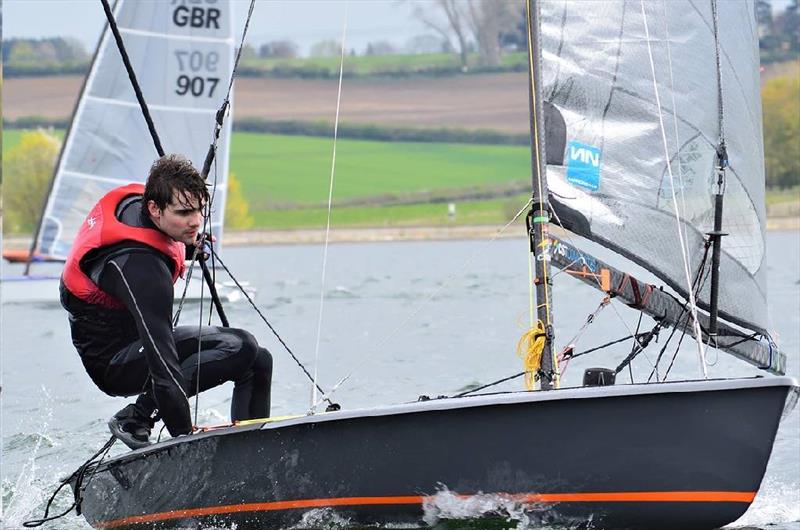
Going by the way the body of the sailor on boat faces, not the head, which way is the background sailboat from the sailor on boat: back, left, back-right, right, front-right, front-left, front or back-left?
left

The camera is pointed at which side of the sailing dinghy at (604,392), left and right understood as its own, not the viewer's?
right

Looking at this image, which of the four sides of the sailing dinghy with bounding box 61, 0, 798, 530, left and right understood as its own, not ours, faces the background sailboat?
left

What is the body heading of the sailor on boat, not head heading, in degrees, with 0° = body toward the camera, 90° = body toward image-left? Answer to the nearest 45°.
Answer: approximately 270°

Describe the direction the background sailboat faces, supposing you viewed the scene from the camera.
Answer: facing to the left of the viewer

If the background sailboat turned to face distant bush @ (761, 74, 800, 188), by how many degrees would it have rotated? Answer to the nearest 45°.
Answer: approximately 135° to its right

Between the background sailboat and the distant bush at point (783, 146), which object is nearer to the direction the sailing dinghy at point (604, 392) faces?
the distant bush
